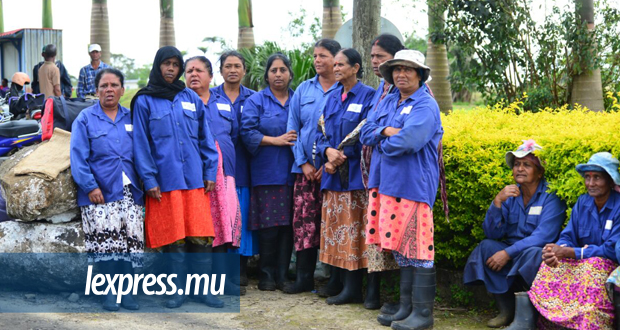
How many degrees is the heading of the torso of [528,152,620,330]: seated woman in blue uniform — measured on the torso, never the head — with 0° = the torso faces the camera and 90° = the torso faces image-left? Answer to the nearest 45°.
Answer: approximately 45°

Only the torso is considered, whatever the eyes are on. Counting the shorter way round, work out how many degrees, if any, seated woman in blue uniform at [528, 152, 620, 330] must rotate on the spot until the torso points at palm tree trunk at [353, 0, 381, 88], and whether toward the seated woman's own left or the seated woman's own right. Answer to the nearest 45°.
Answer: approximately 90° to the seated woman's own right

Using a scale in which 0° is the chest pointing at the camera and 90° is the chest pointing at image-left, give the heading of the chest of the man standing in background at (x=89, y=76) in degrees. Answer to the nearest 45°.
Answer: approximately 0°

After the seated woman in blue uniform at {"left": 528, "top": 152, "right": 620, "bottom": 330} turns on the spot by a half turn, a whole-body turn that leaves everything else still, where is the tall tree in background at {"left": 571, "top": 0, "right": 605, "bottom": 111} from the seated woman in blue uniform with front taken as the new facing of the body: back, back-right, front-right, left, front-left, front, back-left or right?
front-left

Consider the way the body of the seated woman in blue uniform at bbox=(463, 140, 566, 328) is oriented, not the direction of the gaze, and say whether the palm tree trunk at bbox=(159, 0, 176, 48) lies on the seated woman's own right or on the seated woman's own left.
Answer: on the seated woman's own right

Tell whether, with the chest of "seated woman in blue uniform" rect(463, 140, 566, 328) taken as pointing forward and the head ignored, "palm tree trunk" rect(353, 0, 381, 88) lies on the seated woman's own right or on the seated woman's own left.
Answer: on the seated woman's own right

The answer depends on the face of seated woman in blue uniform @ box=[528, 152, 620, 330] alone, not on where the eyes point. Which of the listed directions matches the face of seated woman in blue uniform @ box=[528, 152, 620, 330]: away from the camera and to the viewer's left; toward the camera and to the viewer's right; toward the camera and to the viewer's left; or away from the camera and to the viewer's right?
toward the camera and to the viewer's left

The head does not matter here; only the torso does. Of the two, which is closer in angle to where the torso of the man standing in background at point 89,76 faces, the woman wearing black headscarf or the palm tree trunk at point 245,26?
the woman wearing black headscarf

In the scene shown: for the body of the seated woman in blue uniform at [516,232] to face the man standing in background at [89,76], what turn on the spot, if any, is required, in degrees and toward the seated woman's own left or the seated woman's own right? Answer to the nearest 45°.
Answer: approximately 90° to the seated woman's own right

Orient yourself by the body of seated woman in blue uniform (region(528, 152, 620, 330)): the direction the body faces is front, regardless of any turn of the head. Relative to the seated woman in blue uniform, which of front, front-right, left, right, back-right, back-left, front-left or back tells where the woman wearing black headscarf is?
front-right

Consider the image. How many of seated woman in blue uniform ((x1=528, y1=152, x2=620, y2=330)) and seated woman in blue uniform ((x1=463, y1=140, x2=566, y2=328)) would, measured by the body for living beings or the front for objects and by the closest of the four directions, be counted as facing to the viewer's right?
0

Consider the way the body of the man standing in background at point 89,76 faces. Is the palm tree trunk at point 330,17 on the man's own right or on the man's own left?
on the man's own left

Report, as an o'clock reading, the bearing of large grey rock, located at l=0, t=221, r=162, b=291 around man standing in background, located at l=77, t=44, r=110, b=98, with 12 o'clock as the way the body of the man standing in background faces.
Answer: The large grey rock is roughly at 12 o'clock from the man standing in background.

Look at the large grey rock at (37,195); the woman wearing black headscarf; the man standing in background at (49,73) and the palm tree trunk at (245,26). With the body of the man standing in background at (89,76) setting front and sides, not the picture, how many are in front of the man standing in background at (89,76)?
2

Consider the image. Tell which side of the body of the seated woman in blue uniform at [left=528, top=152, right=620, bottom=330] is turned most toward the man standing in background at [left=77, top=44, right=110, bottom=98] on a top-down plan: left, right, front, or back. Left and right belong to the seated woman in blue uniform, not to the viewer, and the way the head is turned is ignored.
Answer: right
